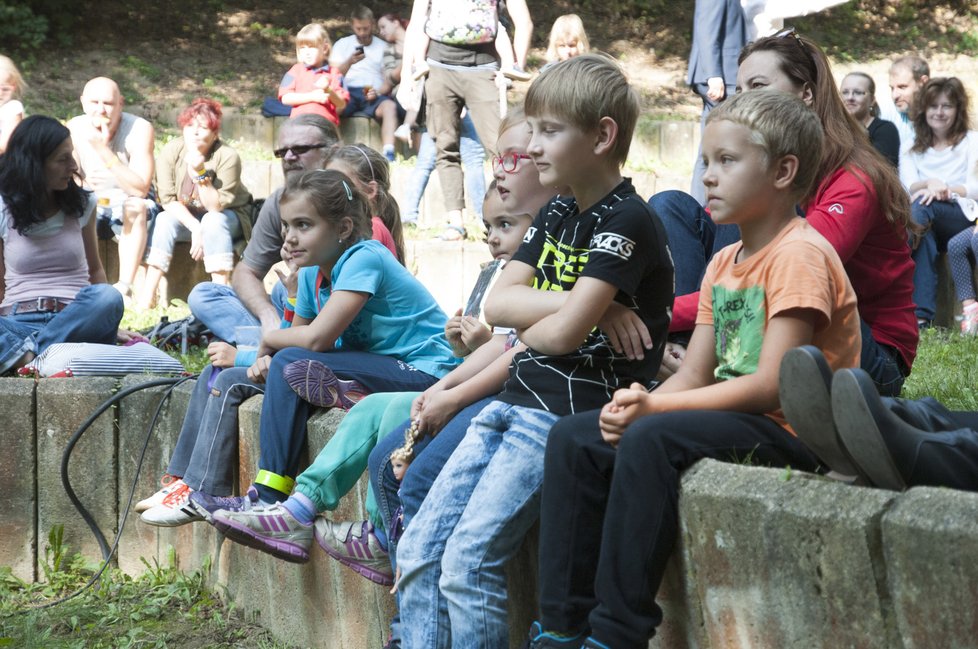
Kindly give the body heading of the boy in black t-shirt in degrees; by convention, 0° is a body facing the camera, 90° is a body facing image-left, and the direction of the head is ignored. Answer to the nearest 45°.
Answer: approximately 45°

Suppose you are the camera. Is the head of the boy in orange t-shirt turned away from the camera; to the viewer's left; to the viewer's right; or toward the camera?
to the viewer's left

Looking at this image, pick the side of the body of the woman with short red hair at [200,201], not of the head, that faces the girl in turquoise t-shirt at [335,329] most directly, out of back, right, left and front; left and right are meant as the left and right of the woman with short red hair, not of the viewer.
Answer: front

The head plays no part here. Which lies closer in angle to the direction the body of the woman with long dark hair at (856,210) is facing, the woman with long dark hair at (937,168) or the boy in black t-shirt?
the boy in black t-shirt

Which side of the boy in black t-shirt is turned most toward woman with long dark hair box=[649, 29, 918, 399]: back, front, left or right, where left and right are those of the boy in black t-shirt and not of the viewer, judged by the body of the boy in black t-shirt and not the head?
back

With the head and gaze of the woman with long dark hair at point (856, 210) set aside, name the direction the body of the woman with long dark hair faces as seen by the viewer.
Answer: to the viewer's left

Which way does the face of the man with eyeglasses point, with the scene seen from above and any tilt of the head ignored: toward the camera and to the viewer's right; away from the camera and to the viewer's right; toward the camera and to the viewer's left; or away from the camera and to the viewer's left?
toward the camera and to the viewer's left
